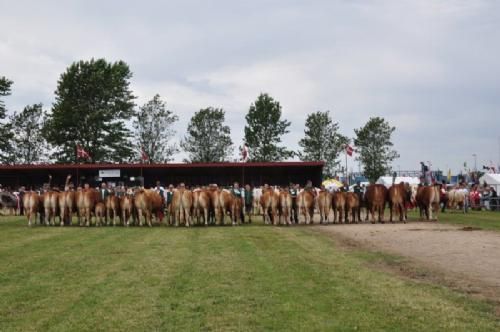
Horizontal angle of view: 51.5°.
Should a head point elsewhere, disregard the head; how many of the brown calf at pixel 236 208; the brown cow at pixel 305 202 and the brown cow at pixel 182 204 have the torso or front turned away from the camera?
3

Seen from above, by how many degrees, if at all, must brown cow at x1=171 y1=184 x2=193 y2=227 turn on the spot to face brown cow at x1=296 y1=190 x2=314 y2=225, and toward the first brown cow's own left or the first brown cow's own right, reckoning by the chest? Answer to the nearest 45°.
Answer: approximately 90° to the first brown cow's own right

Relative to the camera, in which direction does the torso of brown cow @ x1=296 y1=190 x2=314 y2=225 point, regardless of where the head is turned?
away from the camera

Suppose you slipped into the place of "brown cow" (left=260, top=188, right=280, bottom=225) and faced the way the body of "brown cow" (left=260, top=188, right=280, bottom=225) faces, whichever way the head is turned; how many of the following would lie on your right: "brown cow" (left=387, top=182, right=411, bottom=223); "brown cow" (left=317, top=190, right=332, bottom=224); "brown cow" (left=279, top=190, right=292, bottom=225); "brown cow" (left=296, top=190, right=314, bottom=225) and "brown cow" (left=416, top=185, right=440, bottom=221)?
5

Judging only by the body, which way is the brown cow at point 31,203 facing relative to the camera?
away from the camera

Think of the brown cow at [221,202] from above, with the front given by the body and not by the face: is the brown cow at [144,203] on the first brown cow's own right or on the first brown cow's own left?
on the first brown cow's own left

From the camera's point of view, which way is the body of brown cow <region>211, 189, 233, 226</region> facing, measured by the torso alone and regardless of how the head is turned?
away from the camera

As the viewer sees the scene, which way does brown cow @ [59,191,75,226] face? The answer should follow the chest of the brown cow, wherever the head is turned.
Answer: away from the camera

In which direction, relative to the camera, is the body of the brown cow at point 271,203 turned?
away from the camera

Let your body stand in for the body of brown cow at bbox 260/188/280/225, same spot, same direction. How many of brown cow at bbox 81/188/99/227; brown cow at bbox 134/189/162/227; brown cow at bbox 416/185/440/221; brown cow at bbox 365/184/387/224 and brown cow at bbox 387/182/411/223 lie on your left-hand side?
2

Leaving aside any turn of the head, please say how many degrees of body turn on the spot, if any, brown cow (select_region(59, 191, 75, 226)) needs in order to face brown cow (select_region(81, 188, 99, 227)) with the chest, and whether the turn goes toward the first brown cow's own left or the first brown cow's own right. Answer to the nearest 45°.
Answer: approximately 135° to the first brown cow's own right

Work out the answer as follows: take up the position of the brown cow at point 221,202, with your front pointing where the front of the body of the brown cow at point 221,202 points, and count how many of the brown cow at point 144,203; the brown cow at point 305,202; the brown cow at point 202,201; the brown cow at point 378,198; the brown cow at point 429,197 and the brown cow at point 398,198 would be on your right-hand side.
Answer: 4

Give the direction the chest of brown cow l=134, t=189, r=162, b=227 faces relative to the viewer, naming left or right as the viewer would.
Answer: facing away from the viewer and to the right of the viewer

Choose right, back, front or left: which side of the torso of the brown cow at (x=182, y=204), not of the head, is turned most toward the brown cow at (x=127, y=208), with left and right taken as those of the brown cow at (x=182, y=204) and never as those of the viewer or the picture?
left

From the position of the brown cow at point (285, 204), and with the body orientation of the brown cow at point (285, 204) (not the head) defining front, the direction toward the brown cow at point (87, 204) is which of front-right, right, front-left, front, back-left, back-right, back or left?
left
